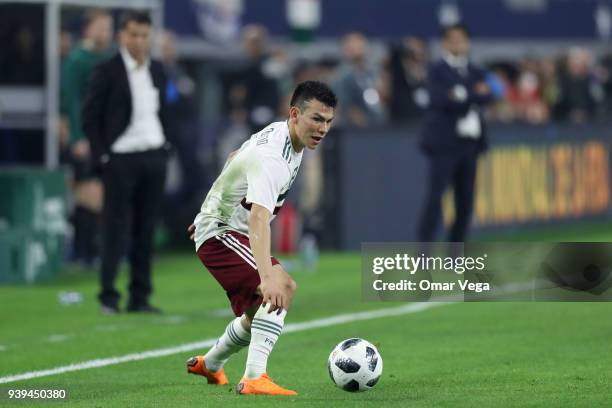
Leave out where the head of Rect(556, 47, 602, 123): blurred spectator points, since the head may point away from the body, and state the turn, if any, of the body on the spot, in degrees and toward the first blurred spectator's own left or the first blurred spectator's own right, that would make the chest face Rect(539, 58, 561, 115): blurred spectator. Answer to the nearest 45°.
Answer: approximately 135° to the first blurred spectator's own right

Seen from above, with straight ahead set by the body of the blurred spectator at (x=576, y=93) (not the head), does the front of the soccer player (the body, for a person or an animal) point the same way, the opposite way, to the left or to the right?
to the left

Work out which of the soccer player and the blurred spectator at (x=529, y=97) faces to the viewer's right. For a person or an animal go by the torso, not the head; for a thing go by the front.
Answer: the soccer player

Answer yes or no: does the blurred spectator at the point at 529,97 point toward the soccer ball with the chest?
yes

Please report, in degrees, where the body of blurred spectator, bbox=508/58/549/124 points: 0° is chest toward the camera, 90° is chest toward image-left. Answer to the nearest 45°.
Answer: approximately 0°

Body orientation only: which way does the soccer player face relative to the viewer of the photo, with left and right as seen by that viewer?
facing to the right of the viewer

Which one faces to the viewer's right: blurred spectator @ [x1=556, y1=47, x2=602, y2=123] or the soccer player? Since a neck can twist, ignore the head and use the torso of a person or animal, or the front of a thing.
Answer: the soccer player
